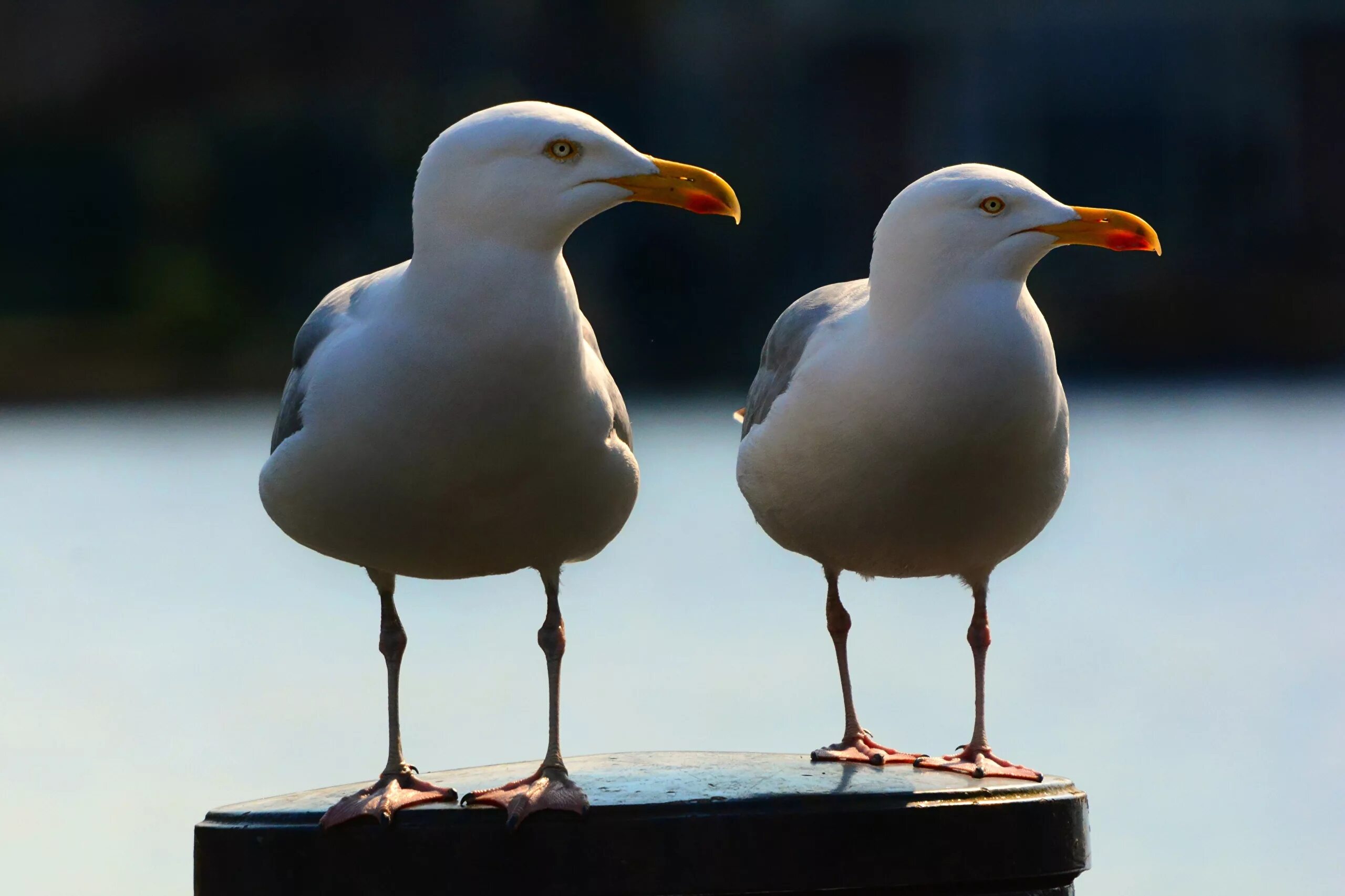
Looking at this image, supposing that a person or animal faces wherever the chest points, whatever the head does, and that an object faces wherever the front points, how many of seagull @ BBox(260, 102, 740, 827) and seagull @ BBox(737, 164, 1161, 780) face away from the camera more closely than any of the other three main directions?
0

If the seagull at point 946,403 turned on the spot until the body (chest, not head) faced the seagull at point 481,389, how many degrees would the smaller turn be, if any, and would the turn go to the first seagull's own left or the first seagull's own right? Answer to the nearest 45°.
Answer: approximately 90° to the first seagull's own right

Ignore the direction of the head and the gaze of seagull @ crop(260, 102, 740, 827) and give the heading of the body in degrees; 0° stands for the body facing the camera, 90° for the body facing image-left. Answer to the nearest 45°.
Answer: approximately 0°

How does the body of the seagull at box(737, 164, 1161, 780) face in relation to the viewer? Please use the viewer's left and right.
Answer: facing the viewer and to the right of the viewer

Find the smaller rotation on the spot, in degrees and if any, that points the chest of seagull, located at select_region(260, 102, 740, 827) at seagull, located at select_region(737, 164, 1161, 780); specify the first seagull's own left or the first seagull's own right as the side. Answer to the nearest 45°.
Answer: approximately 90° to the first seagull's own left
